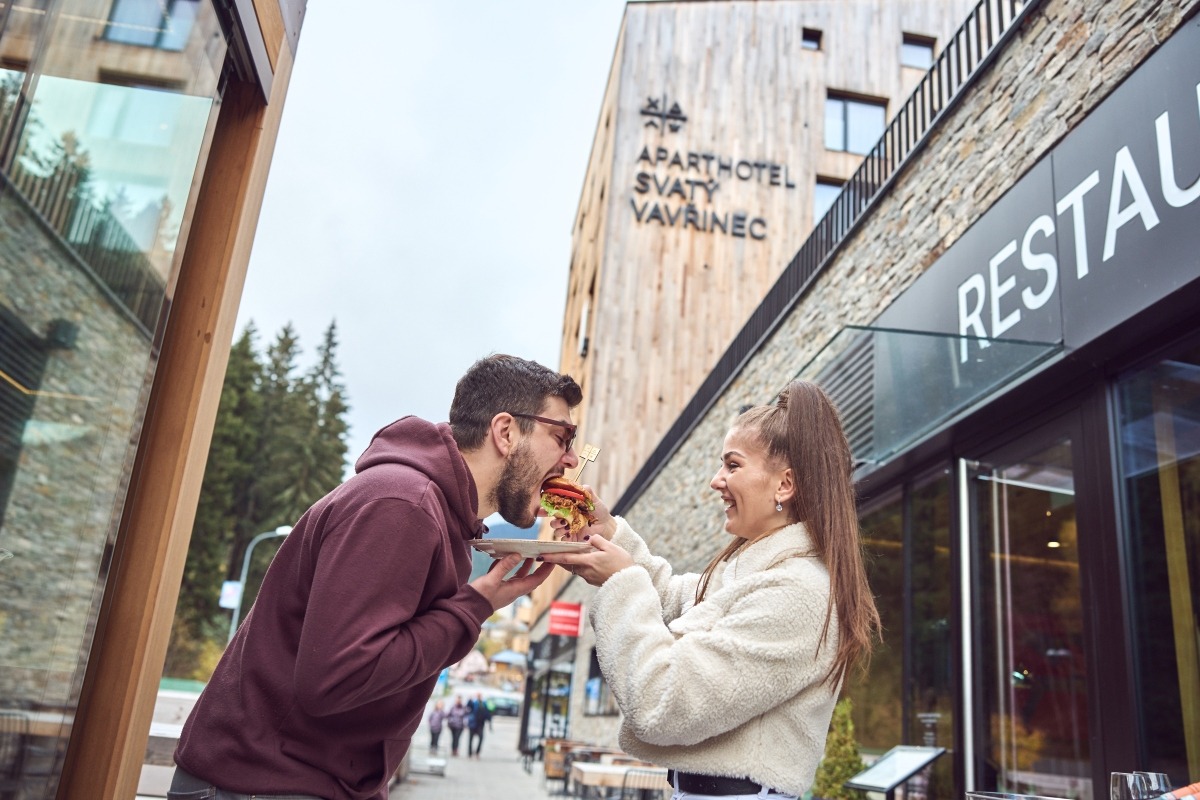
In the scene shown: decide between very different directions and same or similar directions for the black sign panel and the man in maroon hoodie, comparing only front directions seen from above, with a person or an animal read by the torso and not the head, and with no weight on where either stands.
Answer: very different directions

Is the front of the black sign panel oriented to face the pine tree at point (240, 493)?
no

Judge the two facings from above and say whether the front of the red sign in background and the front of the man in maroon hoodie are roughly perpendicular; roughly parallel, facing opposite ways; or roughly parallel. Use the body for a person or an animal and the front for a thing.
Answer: roughly perpendicular

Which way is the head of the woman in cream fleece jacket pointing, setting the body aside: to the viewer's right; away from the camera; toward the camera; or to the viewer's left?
to the viewer's left

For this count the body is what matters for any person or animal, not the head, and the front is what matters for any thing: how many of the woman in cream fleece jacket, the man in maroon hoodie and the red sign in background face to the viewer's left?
1

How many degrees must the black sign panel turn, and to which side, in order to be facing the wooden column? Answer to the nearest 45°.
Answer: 0° — it already faces it

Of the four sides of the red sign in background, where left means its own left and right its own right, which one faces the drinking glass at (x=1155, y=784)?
front

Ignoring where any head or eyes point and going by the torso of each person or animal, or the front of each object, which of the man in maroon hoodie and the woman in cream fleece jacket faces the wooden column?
the woman in cream fleece jacket

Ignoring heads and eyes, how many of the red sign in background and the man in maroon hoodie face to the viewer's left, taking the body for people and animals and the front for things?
0

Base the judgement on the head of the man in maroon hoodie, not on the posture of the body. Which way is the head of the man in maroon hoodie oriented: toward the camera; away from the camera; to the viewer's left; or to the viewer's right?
to the viewer's right

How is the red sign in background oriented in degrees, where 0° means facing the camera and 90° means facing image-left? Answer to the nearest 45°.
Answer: approximately 0°

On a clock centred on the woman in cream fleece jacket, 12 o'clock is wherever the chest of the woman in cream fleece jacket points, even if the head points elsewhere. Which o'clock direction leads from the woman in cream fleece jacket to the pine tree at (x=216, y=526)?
The pine tree is roughly at 2 o'clock from the woman in cream fleece jacket.

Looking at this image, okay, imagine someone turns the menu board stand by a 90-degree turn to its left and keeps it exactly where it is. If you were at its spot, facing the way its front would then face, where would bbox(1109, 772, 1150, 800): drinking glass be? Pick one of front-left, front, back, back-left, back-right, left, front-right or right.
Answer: front-right

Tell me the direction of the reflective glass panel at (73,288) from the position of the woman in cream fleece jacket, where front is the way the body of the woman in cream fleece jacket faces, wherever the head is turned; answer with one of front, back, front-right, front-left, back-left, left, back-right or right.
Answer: front

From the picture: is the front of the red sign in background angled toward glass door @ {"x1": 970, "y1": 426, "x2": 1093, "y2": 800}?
yes

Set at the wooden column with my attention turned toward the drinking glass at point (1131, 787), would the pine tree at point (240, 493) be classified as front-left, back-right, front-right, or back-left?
back-left

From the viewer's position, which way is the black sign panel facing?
facing the viewer and to the left of the viewer

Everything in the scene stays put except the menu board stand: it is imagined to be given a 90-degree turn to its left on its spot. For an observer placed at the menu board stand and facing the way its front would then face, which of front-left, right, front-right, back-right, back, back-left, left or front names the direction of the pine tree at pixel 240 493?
back
